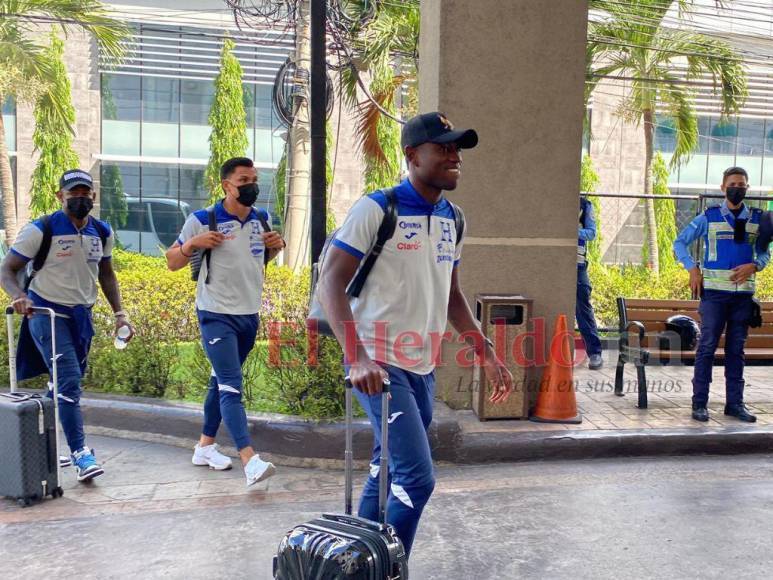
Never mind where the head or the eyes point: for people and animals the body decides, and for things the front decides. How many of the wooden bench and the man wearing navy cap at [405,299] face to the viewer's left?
0

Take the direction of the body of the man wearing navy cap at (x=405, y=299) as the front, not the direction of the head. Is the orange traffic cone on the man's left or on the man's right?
on the man's left

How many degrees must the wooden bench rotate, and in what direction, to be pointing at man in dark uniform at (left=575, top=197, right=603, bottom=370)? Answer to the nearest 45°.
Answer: approximately 135° to its right

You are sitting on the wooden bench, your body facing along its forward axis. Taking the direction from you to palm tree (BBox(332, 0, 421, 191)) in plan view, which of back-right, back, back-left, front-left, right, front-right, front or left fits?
back-right

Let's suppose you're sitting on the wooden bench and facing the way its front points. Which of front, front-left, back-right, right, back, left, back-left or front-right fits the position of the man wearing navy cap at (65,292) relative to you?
front-right

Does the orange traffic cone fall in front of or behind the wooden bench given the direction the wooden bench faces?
in front

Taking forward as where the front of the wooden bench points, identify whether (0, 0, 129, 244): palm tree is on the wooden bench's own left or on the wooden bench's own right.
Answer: on the wooden bench's own right

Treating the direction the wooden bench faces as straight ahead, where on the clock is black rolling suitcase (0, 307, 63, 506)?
The black rolling suitcase is roughly at 1 o'clock from the wooden bench.

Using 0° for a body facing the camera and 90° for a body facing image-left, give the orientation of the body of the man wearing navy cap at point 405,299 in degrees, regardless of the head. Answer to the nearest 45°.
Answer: approximately 315°

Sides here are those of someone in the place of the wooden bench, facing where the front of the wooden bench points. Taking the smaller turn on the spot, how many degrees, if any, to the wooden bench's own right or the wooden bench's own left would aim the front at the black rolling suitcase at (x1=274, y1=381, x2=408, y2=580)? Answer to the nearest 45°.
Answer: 0° — it already faces it

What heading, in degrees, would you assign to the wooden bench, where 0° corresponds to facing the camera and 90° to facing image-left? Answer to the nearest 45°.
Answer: approximately 0°

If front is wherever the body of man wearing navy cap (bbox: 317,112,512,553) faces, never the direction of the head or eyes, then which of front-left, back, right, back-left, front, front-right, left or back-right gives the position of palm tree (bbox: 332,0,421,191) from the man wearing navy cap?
back-left
